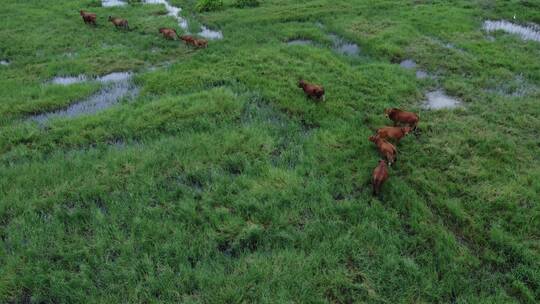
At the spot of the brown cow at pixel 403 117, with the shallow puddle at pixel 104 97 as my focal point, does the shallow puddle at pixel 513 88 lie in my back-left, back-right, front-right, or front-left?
back-right

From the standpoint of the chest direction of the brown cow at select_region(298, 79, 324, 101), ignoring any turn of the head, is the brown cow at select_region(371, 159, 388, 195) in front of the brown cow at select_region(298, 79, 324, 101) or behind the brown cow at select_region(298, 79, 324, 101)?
behind

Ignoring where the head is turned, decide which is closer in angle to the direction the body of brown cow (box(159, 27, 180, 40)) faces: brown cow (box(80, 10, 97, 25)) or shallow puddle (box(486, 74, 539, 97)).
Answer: the brown cow

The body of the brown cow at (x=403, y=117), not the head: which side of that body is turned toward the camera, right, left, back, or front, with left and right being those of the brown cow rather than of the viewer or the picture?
left

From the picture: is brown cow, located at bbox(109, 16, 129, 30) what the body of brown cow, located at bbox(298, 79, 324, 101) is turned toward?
yes

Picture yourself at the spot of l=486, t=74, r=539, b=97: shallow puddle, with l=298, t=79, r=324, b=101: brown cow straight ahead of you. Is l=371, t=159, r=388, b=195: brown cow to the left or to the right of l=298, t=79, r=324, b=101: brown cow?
left

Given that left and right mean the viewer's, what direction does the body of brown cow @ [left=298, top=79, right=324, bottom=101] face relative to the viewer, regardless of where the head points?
facing away from the viewer and to the left of the viewer

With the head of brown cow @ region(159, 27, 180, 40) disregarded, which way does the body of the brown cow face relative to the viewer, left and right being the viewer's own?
facing to the left of the viewer
